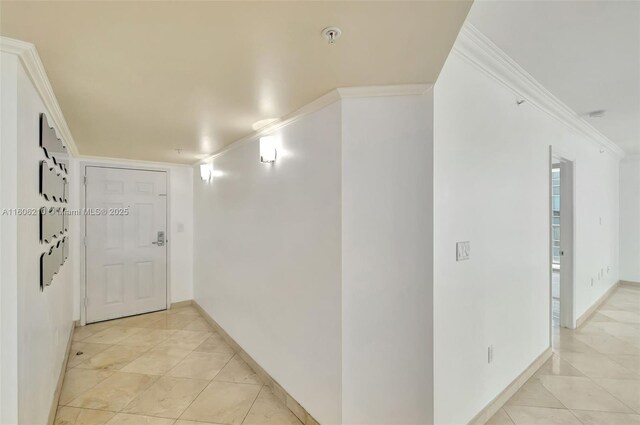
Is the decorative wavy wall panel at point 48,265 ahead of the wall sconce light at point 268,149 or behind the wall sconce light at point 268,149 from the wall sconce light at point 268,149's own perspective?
ahead

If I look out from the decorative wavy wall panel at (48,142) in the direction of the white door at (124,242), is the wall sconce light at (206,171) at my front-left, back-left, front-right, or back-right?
front-right

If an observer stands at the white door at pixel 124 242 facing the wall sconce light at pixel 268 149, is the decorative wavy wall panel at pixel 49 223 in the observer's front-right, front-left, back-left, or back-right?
front-right

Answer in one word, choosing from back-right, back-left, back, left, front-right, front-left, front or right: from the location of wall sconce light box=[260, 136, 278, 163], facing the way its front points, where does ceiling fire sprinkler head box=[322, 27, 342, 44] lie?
front-left

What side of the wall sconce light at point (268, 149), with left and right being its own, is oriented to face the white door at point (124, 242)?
right

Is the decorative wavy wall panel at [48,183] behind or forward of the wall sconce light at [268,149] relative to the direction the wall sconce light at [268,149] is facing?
forward

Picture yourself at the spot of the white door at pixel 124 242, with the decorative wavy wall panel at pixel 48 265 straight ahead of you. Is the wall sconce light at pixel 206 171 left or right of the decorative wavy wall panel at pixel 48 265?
left

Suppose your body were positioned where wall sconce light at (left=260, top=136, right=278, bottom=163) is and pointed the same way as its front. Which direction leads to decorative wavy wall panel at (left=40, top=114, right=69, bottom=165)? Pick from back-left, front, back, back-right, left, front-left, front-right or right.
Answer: front-right

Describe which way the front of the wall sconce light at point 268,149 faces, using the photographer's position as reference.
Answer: facing the viewer and to the left of the viewer
